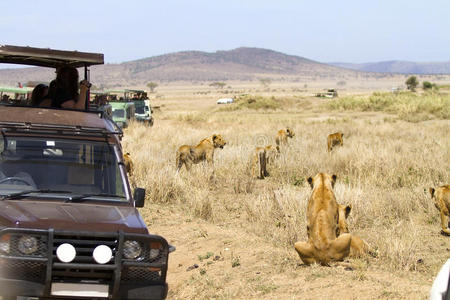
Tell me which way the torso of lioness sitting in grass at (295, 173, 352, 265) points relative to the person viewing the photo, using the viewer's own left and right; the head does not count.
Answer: facing away from the viewer

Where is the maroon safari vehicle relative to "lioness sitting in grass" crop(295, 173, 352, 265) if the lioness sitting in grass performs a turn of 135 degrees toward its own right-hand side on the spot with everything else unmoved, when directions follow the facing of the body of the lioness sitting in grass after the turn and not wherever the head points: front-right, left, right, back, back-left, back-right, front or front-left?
right

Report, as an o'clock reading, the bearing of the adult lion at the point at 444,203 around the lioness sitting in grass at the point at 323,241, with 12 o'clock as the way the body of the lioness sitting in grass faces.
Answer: The adult lion is roughly at 1 o'clock from the lioness sitting in grass.

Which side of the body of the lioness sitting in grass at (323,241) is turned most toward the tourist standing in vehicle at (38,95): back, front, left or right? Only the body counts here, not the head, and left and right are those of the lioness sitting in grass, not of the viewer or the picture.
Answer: left

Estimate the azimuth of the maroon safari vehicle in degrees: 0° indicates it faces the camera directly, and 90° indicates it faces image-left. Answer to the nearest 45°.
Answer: approximately 0°

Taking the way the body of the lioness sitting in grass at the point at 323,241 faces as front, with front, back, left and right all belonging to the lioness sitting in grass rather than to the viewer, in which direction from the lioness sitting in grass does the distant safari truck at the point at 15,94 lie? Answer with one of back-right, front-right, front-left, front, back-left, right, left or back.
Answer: front-left
